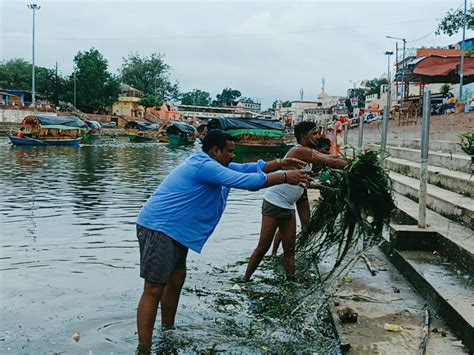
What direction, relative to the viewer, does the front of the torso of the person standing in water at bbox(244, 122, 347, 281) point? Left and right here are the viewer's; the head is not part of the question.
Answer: facing to the right of the viewer

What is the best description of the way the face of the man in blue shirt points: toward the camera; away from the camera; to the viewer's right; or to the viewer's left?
to the viewer's right

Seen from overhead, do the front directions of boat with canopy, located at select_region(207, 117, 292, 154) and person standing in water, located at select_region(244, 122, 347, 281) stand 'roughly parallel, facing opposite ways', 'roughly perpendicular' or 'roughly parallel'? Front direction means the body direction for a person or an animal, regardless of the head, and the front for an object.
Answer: roughly parallel

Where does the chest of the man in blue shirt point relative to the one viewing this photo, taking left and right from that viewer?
facing to the right of the viewer
